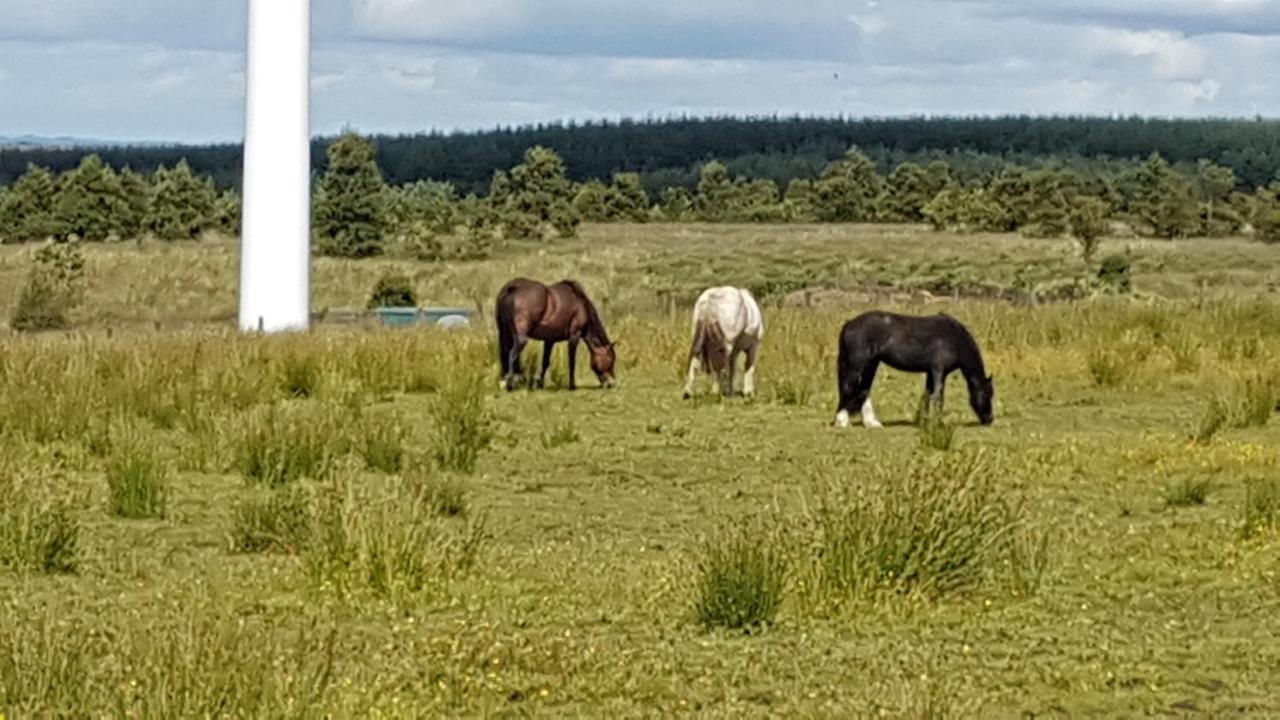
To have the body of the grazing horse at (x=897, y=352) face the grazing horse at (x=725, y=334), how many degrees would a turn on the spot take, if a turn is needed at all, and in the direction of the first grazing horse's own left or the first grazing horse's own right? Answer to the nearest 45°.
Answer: approximately 135° to the first grazing horse's own left

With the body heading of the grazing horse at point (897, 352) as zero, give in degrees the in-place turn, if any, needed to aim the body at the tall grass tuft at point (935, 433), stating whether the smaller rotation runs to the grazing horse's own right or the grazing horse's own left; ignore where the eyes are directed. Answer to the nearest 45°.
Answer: approximately 90° to the grazing horse's own right

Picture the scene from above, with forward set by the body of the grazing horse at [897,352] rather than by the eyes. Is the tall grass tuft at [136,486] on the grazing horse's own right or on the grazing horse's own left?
on the grazing horse's own right

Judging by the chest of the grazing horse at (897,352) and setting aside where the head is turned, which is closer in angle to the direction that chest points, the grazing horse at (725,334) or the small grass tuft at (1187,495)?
the small grass tuft

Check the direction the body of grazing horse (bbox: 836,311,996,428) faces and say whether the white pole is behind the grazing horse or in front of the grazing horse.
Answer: behind

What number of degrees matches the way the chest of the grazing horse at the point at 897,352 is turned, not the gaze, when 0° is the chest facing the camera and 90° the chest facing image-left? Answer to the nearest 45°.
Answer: approximately 270°

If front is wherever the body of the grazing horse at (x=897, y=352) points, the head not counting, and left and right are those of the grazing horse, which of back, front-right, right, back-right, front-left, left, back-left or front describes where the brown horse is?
back-left

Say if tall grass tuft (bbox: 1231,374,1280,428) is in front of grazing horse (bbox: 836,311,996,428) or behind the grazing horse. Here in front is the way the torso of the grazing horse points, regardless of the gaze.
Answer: in front
